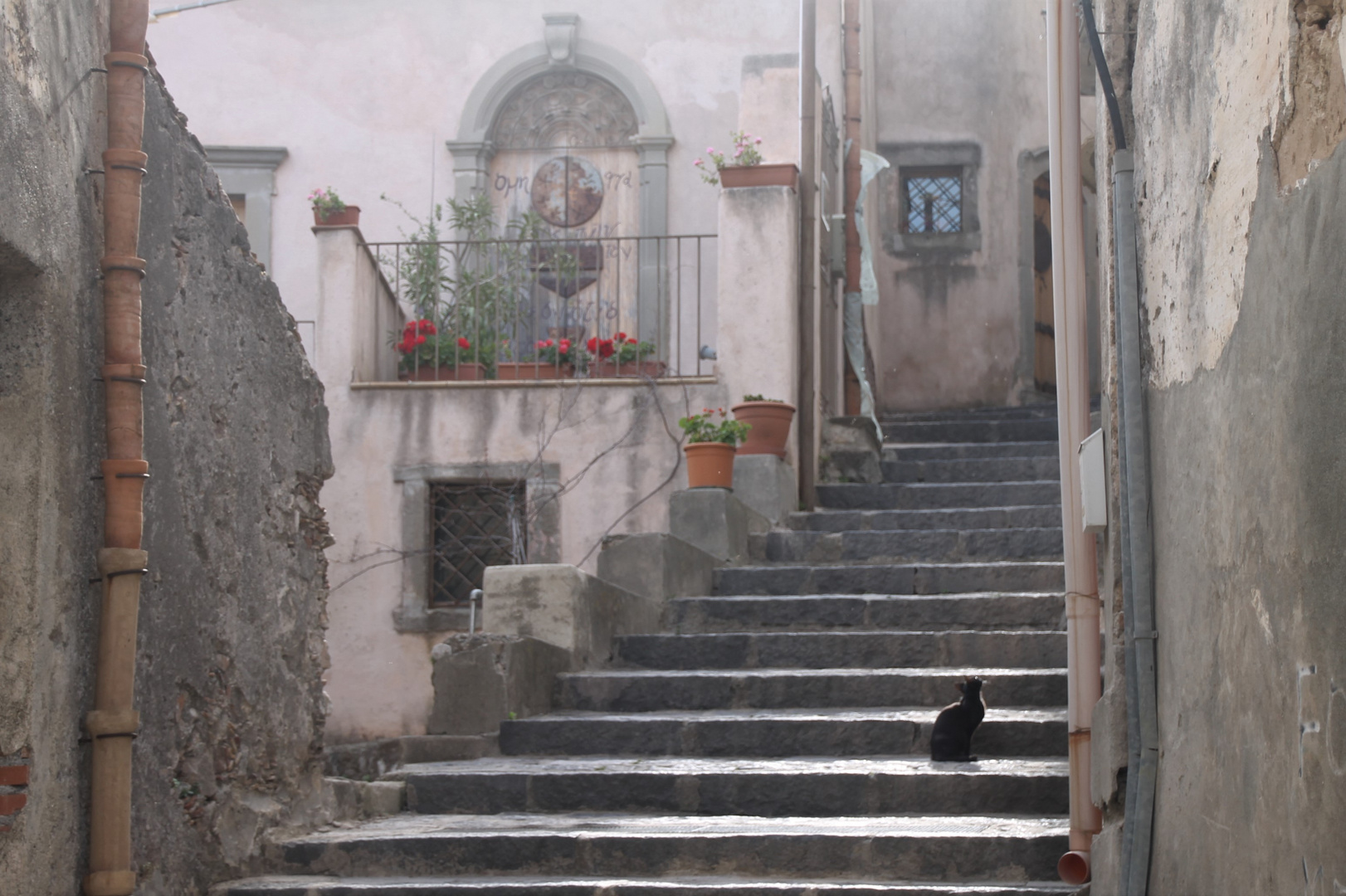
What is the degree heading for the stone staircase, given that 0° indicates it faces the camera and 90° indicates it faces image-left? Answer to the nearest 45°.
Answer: approximately 0°

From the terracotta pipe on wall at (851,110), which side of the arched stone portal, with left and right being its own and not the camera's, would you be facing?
left

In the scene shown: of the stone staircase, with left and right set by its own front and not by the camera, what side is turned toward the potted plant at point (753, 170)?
back

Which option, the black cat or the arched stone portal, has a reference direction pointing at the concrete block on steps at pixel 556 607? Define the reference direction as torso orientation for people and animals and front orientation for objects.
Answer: the arched stone portal

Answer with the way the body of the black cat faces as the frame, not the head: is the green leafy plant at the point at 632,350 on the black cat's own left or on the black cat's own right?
on the black cat's own left

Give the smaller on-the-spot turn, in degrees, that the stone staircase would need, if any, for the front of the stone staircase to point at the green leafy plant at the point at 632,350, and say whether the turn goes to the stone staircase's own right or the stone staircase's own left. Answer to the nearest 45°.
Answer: approximately 180°
